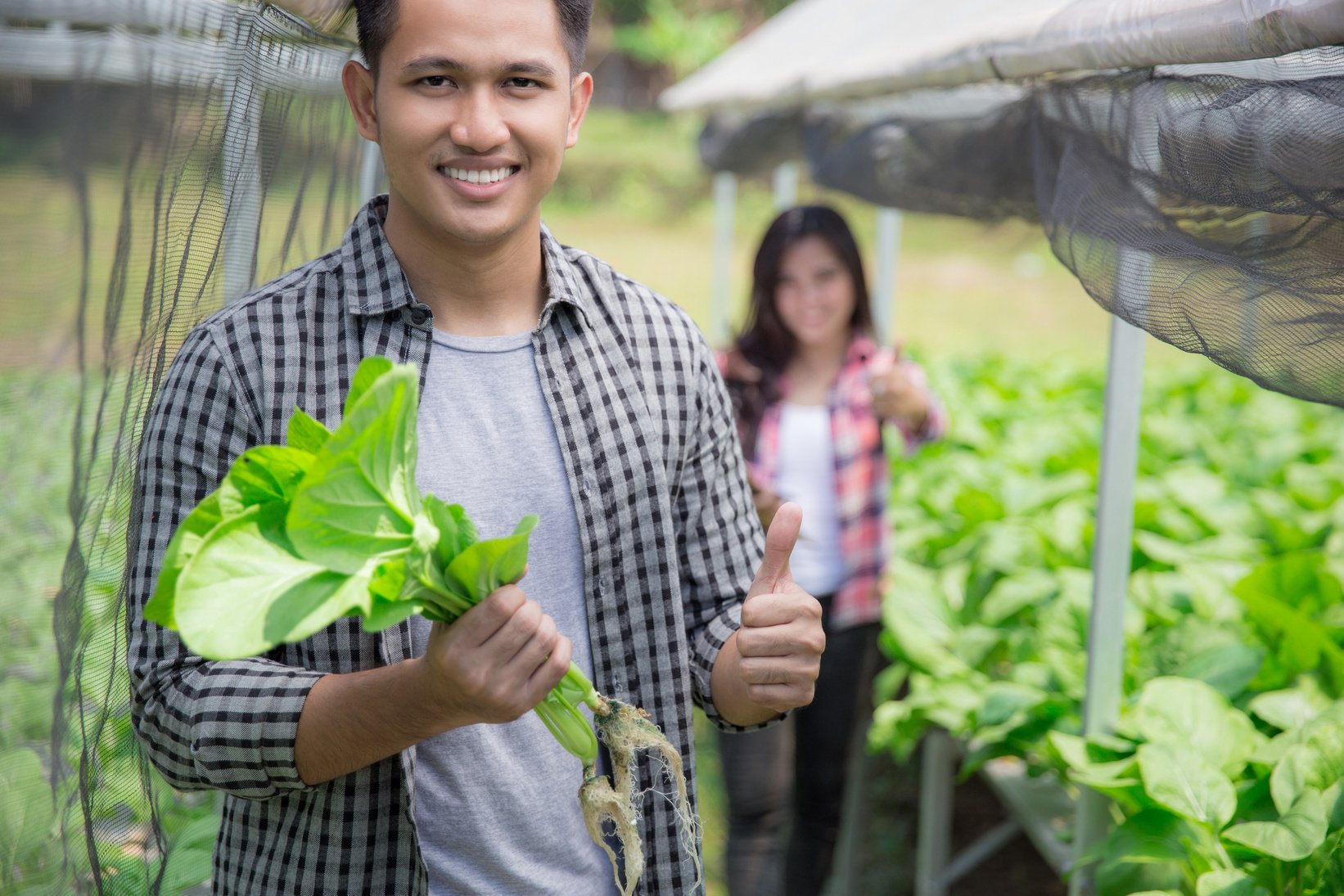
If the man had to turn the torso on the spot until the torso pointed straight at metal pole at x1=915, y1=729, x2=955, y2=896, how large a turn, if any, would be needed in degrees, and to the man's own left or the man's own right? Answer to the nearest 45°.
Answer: approximately 135° to the man's own left

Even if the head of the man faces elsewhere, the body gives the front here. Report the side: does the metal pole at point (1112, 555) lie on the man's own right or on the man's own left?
on the man's own left

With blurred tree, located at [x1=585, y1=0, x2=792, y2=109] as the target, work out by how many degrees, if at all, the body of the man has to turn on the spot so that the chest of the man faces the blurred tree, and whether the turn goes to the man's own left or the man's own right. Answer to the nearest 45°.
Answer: approximately 180°

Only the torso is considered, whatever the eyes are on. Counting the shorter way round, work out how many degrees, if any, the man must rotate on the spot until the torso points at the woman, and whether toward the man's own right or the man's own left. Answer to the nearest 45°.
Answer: approximately 135° to the man's own left

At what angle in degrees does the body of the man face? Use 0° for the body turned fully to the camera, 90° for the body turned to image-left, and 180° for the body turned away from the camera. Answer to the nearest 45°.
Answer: approximately 0°

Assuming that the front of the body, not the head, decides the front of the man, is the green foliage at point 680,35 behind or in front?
behind
